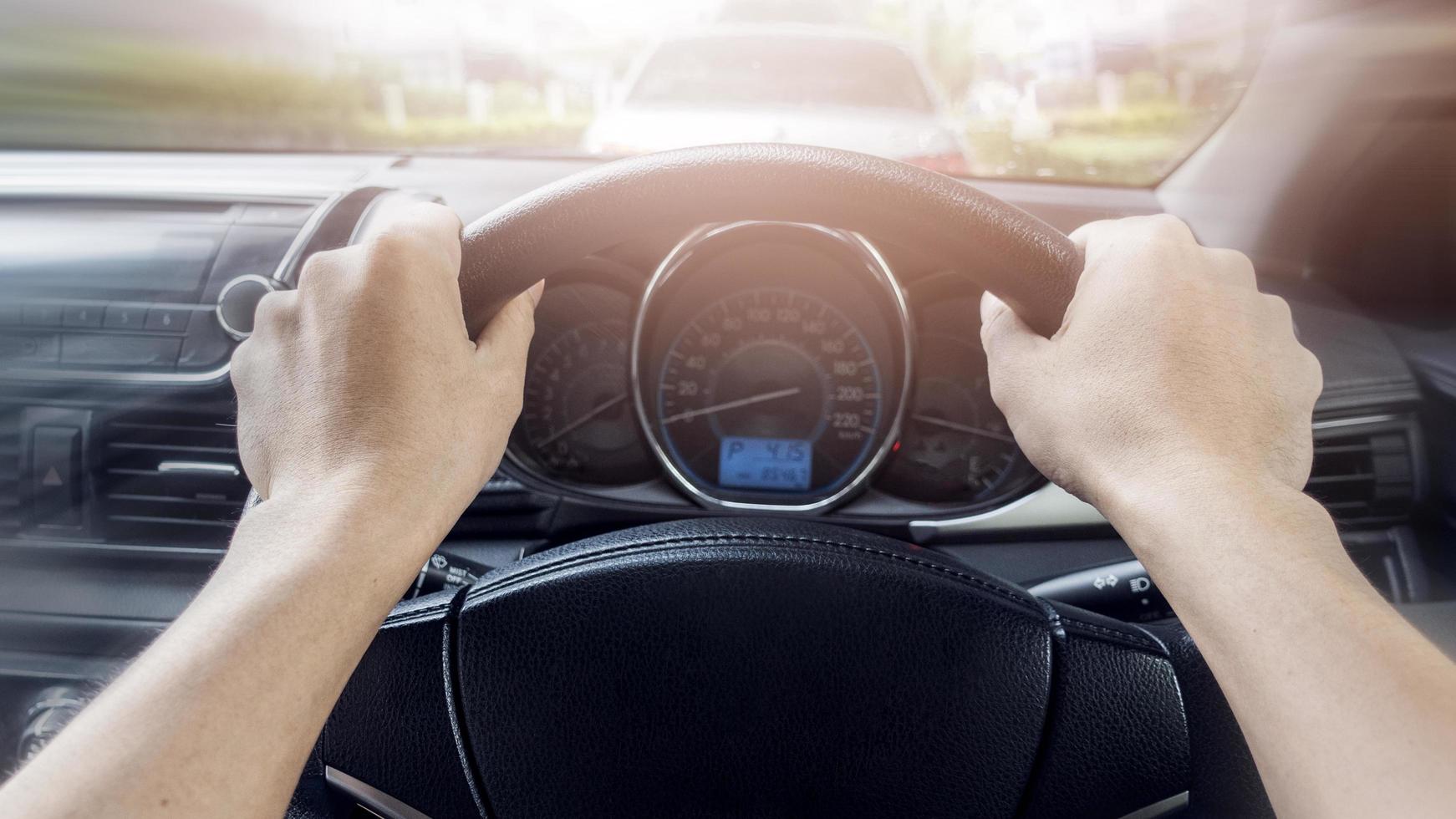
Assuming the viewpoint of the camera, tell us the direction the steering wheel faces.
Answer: facing the viewer

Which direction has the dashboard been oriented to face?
toward the camera

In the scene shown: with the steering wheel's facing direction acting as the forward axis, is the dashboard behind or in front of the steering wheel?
behind

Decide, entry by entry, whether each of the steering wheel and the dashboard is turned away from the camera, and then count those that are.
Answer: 0

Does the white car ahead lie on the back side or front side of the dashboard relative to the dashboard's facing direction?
on the back side

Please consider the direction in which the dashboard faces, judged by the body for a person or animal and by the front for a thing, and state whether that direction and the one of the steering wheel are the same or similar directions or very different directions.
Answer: same or similar directions

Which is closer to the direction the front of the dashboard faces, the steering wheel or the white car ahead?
the steering wheel

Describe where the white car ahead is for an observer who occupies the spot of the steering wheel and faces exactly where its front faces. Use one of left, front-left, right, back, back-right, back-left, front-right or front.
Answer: back
